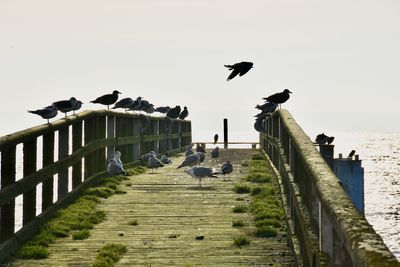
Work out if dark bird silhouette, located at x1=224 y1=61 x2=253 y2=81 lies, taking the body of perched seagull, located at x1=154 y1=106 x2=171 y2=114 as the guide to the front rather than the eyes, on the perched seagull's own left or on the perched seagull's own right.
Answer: on the perched seagull's own right

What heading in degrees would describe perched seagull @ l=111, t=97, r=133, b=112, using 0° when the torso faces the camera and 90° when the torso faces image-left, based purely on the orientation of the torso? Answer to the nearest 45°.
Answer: approximately 270°

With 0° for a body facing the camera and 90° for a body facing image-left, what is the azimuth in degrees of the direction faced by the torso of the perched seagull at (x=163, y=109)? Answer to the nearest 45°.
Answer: approximately 270°

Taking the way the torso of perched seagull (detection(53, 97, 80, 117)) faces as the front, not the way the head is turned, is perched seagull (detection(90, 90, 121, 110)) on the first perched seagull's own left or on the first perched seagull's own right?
on the first perched seagull's own left

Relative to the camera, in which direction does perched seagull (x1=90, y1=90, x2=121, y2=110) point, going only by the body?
to the viewer's right
